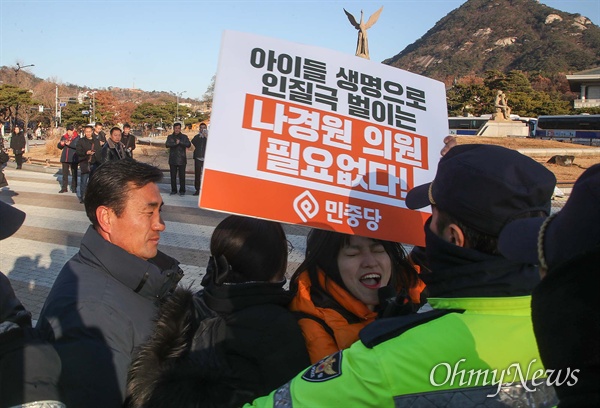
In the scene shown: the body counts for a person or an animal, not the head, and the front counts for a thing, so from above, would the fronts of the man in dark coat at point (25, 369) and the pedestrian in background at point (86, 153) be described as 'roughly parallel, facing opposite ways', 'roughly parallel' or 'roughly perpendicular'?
roughly perpendicular

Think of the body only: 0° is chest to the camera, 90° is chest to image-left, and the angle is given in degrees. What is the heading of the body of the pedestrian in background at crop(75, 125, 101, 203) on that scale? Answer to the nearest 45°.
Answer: approximately 0°

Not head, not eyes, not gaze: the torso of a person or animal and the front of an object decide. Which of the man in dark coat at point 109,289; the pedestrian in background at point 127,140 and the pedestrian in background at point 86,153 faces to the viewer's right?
the man in dark coat

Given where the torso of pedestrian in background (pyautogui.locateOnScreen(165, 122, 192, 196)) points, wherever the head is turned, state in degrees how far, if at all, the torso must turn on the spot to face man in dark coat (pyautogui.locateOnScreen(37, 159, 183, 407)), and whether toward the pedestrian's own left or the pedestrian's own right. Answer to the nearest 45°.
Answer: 0° — they already face them

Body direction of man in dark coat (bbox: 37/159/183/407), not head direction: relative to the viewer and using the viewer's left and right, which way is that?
facing to the right of the viewer

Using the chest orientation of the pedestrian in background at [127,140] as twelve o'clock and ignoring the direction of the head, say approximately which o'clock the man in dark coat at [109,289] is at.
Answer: The man in dark coat is roughly at 12 o'clock from the pedestrian in background.

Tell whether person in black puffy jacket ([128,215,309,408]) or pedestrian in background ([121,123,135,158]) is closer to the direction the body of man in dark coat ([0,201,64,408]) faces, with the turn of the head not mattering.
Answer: the person in black puffy jacket

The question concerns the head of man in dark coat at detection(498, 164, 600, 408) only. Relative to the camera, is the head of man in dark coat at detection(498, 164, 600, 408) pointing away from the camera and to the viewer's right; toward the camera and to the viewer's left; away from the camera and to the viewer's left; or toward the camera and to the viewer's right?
away from the camera and to the viewer's left

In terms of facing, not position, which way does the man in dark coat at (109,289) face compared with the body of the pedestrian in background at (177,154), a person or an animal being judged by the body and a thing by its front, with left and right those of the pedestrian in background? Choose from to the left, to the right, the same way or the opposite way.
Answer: to the left

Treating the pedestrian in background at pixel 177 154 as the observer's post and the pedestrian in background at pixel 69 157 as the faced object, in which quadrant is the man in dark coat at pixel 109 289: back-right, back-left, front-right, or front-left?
back-left
